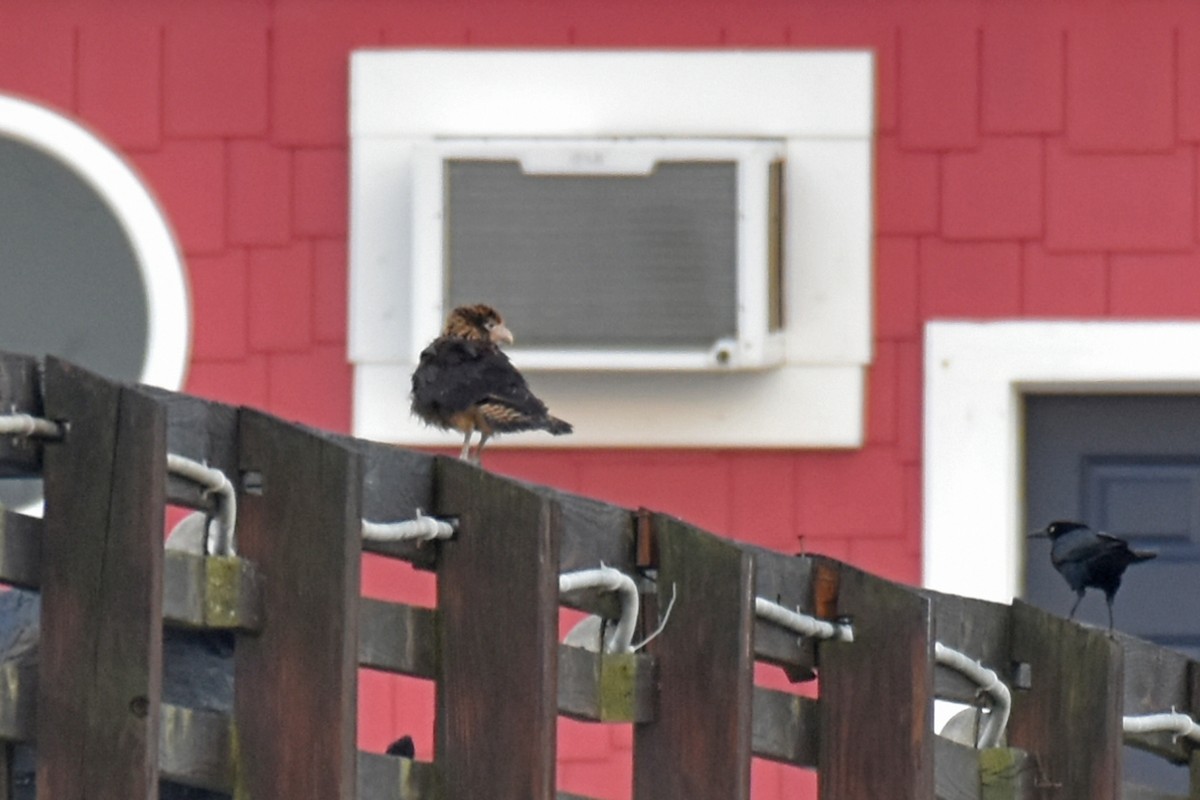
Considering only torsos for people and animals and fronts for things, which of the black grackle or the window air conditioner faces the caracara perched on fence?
the black grackle

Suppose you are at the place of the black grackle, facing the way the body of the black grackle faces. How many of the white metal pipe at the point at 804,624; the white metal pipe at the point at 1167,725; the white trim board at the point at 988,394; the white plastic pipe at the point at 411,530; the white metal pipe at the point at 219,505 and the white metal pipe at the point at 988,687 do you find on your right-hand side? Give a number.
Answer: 1

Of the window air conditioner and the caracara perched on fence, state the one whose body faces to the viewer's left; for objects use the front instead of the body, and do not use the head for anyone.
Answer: the caracara perched on fence

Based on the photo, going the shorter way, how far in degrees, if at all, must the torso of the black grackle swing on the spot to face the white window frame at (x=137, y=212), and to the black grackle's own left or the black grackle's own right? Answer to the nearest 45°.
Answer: approximately 45° to the black grackle's own right

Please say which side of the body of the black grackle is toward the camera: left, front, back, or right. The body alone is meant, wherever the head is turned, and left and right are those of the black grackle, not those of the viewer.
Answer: left
